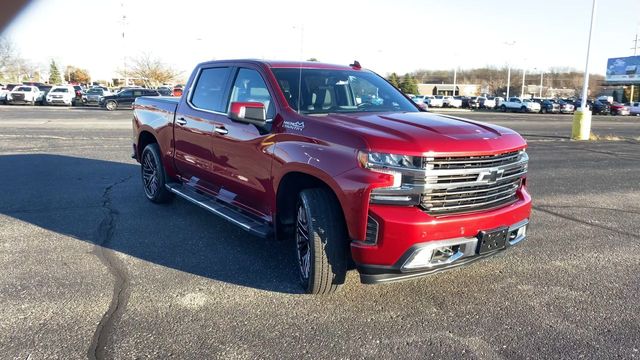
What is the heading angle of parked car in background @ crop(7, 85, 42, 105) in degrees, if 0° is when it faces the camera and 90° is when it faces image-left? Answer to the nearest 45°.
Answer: approximately 45°

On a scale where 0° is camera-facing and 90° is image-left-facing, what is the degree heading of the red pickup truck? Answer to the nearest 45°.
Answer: approximately 315°

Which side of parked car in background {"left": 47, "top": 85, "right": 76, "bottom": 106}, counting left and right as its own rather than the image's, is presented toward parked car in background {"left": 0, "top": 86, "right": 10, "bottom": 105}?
right

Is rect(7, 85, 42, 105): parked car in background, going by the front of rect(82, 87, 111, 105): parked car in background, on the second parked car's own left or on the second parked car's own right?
on the second parked car's own right

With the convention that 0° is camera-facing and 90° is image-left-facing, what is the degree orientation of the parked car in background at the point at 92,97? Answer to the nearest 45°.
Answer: approximately 45°

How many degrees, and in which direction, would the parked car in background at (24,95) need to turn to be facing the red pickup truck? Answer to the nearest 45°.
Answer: approximately 45° to its left

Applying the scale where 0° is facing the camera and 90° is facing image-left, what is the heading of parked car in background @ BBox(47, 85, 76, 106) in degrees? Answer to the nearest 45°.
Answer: approximately 45°

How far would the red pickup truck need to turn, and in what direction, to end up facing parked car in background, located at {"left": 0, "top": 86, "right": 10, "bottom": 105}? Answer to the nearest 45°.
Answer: approximately 180°
